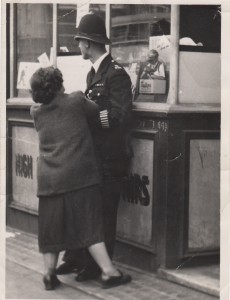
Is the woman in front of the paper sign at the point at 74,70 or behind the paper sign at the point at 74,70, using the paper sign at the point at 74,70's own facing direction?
in front

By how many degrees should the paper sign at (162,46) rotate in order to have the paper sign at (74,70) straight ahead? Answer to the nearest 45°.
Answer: approximately 135° to its right

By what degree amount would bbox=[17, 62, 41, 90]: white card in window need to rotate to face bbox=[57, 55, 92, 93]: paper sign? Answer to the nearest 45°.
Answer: approximately 45° to its left

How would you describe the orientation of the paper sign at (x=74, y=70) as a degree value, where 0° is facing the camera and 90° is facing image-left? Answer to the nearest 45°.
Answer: approximately 0°

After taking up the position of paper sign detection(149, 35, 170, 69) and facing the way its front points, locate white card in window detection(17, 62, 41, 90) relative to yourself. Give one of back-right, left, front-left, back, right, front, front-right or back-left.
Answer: back-right

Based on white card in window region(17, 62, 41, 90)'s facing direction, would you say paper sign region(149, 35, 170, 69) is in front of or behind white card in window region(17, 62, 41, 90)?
in front

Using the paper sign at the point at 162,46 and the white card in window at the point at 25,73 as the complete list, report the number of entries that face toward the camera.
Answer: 2
